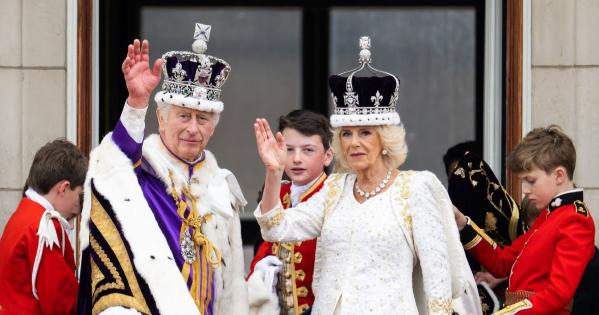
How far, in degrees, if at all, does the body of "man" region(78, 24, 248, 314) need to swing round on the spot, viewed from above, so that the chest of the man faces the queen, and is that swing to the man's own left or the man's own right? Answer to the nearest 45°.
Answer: approximately 45° to the man's own left

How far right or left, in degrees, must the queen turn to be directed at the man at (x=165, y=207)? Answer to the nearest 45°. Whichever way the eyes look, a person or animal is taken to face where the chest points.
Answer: approximately 45° to its right

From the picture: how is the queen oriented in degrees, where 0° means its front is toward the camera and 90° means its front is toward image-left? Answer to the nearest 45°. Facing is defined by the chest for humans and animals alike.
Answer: approximately 45°
